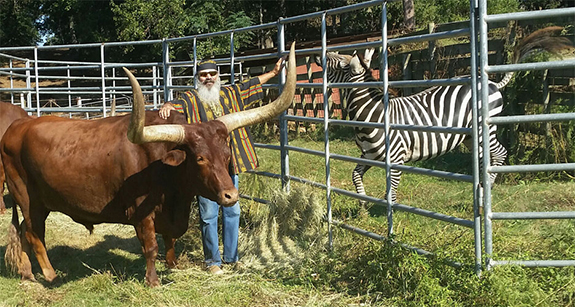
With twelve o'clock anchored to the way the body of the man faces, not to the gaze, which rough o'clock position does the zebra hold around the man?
The zebra is roughly at 8 o'clock from the man.

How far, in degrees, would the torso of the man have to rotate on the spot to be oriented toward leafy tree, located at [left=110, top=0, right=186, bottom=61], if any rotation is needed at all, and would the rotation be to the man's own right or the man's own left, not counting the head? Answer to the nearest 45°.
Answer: approximately 180°

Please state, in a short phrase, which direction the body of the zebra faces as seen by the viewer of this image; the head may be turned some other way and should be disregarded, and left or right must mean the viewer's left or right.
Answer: facing to the left of the viewer

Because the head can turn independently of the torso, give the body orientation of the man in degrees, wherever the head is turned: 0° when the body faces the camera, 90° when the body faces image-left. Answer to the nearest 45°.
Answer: approximately 0°

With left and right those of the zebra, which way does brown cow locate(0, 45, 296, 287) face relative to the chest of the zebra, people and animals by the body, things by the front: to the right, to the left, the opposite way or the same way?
the opposite way

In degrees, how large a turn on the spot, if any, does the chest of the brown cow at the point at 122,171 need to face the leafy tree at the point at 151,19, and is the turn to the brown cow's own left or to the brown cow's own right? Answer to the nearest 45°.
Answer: approximately 135° to the brown cow's own left

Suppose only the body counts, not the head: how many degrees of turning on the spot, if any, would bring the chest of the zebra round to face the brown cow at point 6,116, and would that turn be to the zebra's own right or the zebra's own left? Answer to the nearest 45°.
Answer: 0° — it already faces it

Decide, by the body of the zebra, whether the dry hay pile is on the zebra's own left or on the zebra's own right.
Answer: on the zebra's own left

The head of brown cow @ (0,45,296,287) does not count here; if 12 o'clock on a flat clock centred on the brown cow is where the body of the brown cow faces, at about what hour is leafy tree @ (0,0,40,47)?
The leafy tree is roughly at 7 o'clock from the brown cow.

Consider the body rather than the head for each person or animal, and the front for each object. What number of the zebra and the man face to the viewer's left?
1

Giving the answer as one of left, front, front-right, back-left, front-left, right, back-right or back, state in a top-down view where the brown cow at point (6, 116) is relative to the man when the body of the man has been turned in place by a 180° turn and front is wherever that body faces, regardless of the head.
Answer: front-left

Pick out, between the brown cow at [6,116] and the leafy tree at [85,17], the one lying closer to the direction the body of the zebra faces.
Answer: the brown cow

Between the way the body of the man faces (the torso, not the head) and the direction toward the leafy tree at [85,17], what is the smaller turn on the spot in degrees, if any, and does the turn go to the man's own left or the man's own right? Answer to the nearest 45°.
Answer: approximately 180°

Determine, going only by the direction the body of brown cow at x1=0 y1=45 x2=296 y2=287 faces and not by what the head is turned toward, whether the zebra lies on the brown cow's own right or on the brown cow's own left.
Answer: on the brown cow's own left
